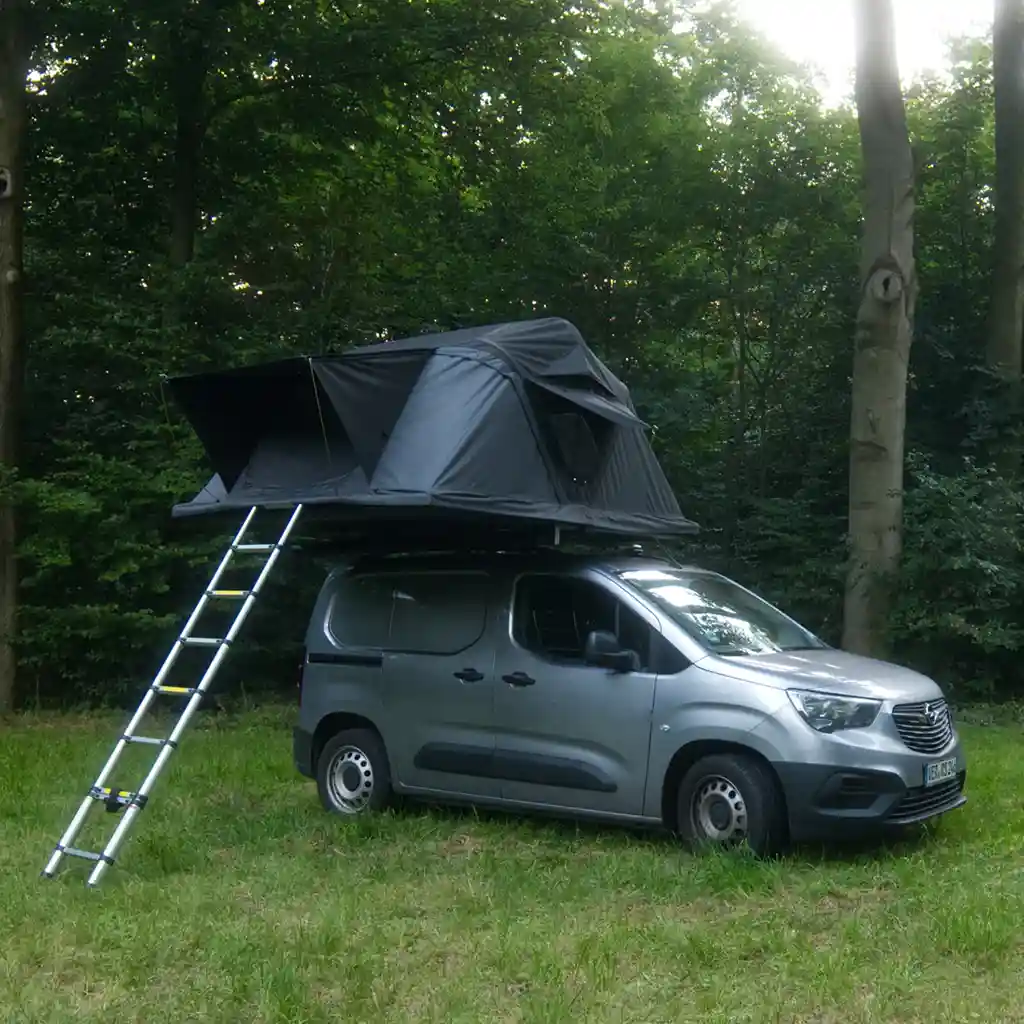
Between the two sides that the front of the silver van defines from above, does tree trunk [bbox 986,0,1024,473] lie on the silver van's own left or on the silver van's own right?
on the silver van's own left

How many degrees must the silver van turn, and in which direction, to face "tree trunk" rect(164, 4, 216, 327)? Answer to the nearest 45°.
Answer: approximately 180°

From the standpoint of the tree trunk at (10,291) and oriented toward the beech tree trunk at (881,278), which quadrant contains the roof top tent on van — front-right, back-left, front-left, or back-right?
front-right

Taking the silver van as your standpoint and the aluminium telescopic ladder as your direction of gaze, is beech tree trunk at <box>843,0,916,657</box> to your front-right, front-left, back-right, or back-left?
back-right

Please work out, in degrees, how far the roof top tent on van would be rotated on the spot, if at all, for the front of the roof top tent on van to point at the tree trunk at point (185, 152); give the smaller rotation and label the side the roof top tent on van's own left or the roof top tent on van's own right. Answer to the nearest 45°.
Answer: approximately 135° to the roof top tent on van's own right

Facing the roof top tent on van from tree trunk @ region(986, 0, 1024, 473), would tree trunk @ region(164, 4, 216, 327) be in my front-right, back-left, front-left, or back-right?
front-right

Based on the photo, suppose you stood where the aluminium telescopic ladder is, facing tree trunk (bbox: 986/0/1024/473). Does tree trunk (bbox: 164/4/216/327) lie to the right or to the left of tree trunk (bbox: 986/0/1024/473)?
left

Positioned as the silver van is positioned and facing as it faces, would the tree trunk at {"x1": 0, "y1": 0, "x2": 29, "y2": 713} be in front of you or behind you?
behind

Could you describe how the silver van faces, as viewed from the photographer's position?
facing the viewer and to the right of the viewer

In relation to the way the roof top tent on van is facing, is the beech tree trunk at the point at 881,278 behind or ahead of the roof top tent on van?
behind
